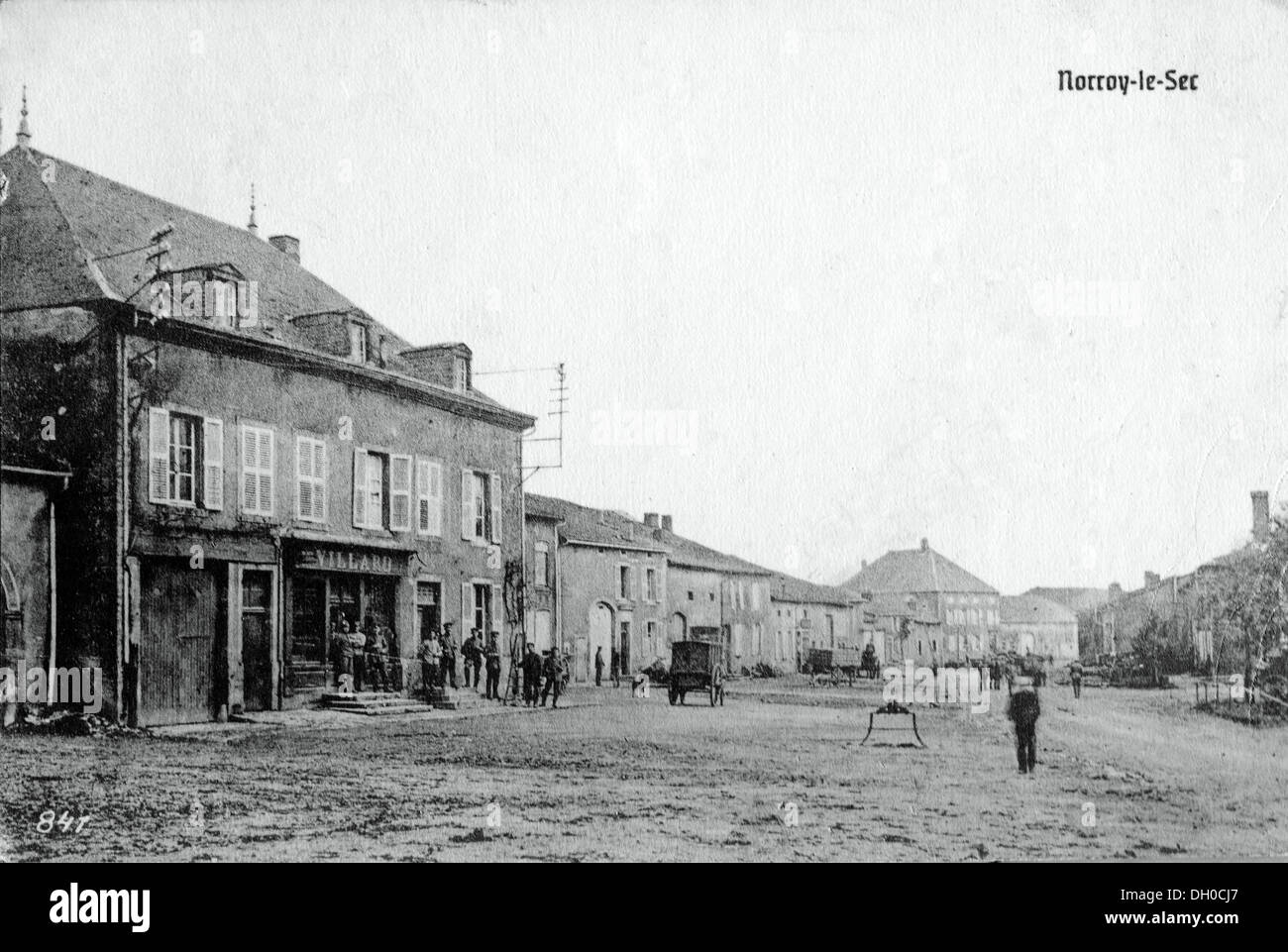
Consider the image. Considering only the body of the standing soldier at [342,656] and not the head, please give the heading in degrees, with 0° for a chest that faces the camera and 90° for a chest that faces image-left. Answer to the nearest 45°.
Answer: approximately 315°

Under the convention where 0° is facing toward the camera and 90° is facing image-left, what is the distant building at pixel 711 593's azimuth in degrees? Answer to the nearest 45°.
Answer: approximately 315°
